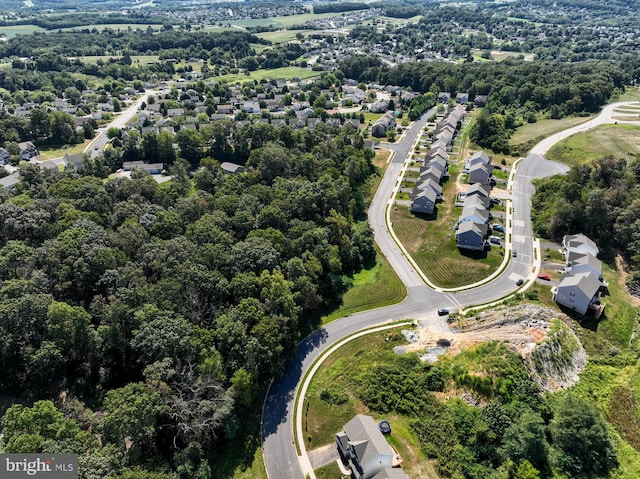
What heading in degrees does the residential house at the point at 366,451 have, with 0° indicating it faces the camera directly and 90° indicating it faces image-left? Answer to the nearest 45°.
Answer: approximately 90°
